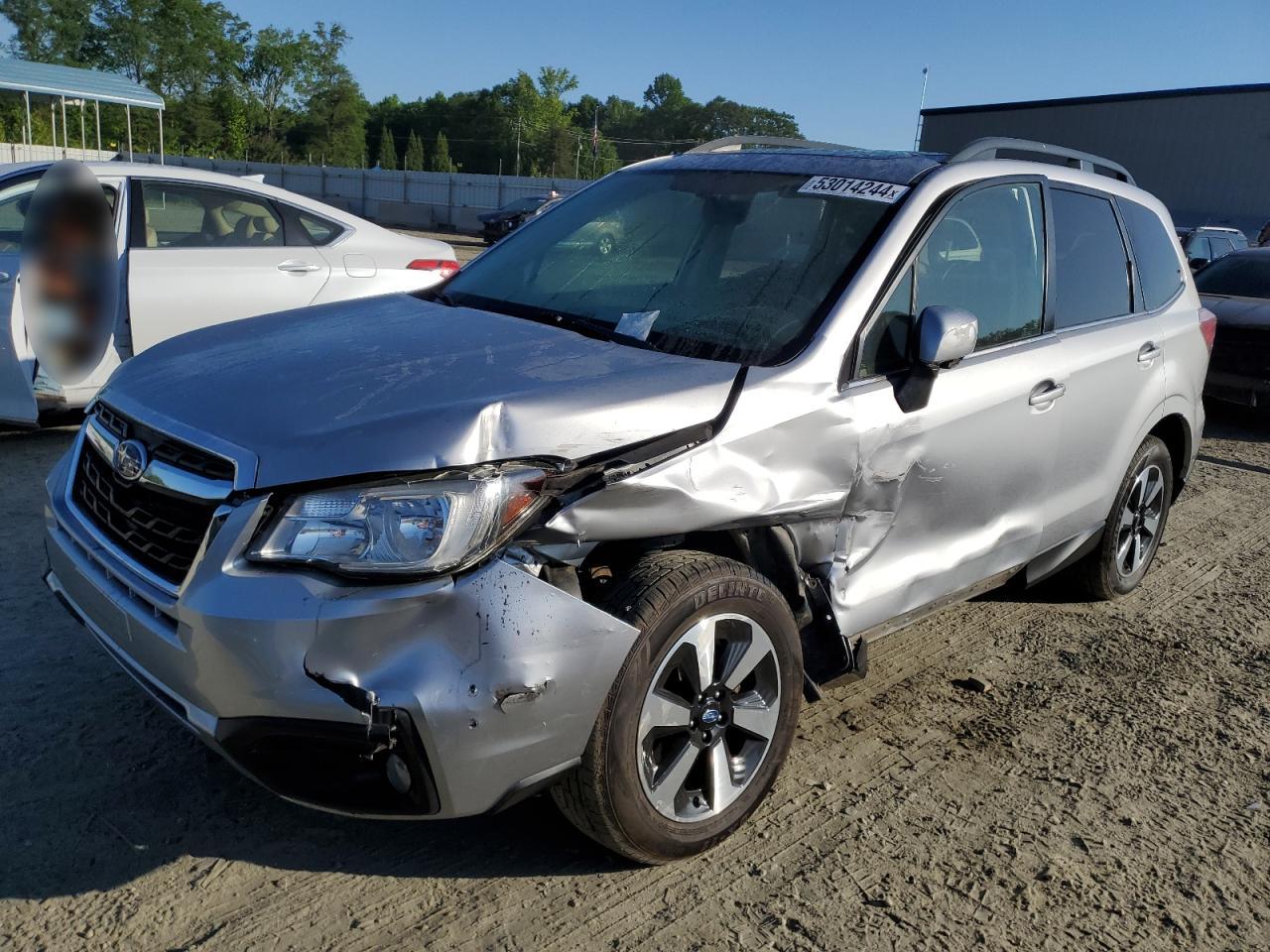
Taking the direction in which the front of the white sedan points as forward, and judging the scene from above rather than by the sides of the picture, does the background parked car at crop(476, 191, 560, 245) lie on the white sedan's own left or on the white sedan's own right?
on the white sedan's own right

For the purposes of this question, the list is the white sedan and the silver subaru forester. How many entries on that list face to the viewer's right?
0

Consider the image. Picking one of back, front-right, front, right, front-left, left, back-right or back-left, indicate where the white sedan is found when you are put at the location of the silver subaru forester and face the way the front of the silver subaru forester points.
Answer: right

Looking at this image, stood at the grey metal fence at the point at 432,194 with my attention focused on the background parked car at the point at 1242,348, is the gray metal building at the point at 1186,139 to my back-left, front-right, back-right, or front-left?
front-left

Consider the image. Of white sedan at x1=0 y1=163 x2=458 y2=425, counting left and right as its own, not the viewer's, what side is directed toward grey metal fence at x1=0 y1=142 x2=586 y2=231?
right

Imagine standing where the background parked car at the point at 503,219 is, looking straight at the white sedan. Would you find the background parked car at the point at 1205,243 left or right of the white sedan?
left

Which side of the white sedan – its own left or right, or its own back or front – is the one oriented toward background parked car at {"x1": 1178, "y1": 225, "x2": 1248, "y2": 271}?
back

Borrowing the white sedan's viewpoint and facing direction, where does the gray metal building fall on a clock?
The gray metal building is roughly at 5 o'clock from the white sedan.

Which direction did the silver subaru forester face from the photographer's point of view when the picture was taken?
facing the viewer and to the left of the viewer

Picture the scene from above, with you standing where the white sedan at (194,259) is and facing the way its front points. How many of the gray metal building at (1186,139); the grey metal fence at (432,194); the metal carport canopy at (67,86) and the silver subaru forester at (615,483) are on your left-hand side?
1

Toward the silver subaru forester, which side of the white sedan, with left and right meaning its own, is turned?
left

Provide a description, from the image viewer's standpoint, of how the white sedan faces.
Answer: facing to the left of the viewer

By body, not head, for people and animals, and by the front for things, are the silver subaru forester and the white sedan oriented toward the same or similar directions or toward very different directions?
same or similar directions

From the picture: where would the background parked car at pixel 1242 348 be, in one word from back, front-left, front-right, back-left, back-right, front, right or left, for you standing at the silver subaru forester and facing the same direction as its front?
back
